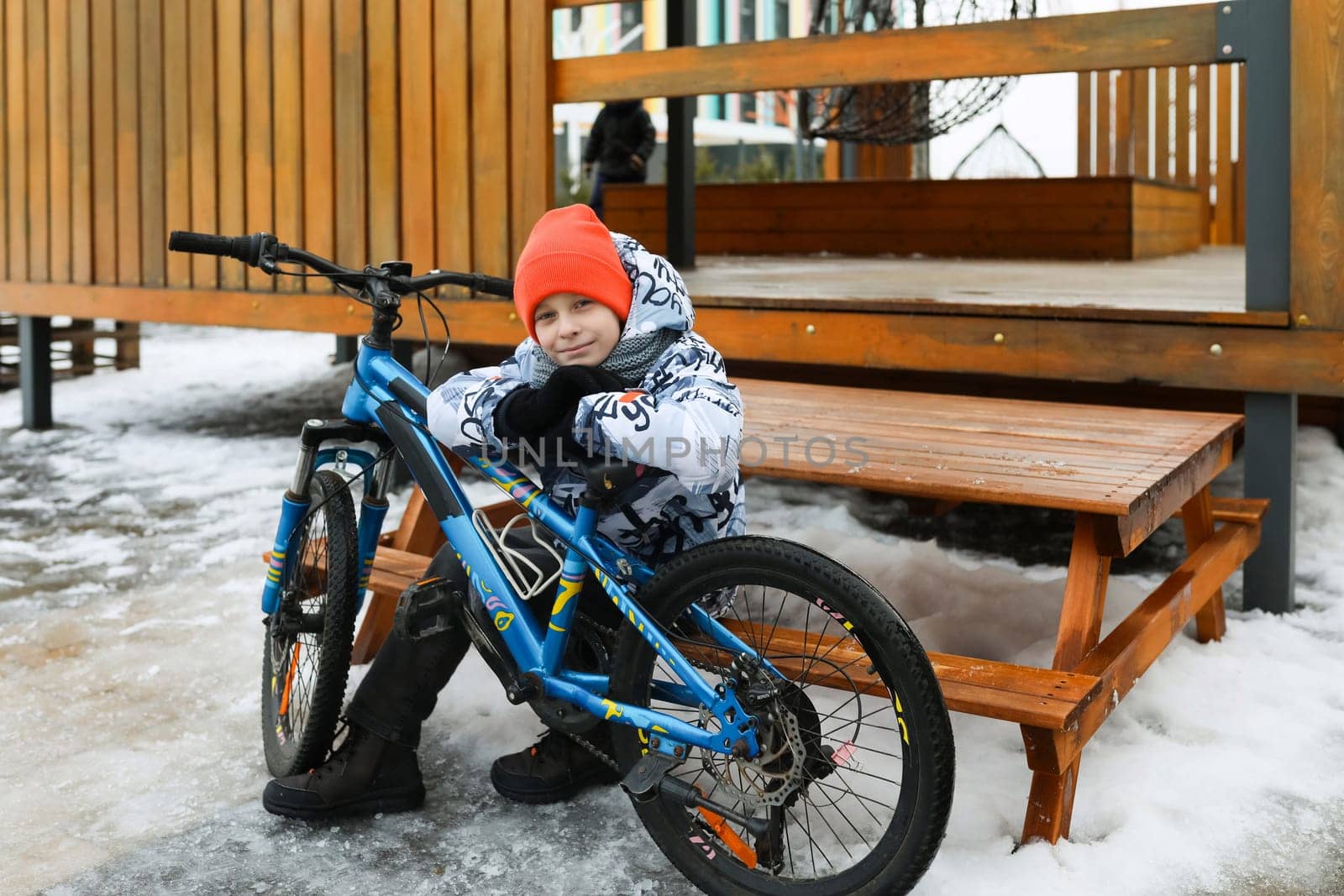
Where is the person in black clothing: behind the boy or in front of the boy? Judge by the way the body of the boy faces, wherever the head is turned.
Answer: behind

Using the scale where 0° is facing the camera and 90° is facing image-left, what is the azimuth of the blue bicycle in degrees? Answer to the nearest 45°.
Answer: approximately 135°

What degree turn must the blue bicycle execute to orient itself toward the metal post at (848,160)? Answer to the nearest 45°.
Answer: approximately 45° to its right

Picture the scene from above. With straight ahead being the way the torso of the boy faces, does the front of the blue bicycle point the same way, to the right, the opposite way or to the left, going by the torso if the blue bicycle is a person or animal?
to the right

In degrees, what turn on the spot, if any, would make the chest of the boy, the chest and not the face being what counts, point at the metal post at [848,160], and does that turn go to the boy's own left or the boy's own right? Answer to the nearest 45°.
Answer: approximately 135° to the boy's own right

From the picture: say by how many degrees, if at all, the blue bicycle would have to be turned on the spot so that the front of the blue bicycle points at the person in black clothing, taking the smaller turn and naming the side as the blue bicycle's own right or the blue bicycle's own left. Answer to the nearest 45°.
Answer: approximately 45° to the blue bicycle's own right

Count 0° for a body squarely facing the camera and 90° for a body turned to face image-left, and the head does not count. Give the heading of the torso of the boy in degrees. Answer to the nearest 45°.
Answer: approximately 45°

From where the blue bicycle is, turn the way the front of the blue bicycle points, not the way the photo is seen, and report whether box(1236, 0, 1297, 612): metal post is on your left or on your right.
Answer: on your right

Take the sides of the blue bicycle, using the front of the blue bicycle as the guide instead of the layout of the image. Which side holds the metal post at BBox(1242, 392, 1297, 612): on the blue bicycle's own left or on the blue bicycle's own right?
on the blue bicycle's own right
